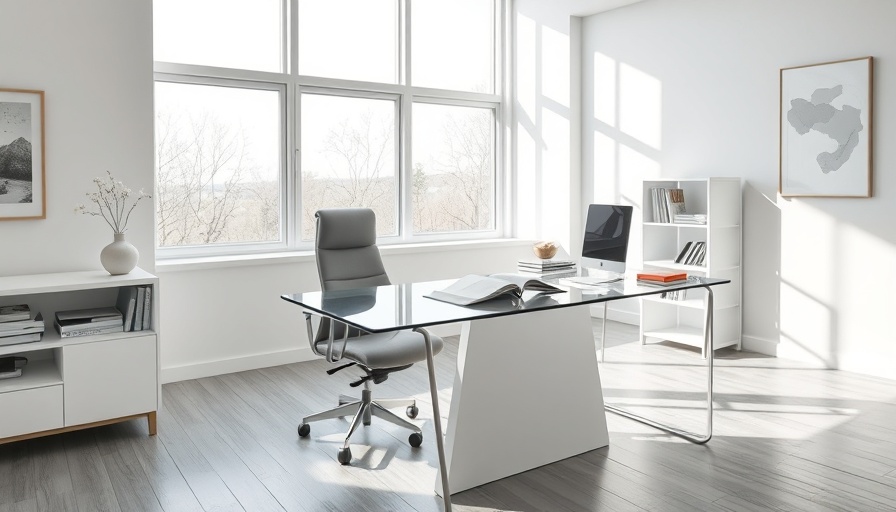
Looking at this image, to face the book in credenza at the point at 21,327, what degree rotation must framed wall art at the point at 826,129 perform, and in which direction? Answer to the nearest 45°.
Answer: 0° — it already faces it

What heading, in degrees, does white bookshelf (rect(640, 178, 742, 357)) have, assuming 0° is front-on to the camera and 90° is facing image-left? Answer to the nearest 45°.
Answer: approximately 45°

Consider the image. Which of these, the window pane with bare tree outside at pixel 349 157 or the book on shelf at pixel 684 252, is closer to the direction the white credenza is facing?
the book on shelf

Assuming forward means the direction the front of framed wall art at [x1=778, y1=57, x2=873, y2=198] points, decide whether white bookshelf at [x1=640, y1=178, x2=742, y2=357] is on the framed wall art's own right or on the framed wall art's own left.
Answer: on the framed wall art's own right

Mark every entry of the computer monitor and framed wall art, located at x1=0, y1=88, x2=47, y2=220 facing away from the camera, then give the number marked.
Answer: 0

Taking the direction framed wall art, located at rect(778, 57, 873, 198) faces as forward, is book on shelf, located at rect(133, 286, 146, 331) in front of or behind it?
in front

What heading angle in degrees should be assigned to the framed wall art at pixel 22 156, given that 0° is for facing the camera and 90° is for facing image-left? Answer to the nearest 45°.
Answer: approximately 315°

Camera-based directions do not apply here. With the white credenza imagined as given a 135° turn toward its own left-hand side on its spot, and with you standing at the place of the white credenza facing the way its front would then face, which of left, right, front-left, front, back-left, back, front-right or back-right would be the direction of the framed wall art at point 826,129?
right

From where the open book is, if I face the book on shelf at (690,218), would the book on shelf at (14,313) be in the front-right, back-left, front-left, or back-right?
back-left
